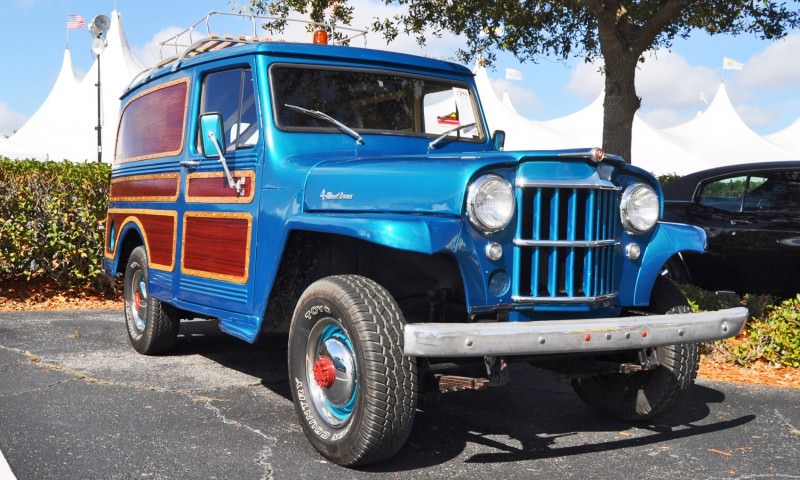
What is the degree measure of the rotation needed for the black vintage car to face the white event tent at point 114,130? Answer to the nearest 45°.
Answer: approximately 135° to its left

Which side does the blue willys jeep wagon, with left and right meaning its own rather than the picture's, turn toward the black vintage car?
left

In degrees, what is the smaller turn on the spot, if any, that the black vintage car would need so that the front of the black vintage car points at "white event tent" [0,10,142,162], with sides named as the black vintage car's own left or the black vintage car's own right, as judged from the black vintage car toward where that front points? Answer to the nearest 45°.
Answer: approximately 135° to the black vintage car's own left

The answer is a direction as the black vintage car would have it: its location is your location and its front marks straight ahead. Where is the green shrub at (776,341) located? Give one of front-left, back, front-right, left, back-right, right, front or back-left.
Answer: right

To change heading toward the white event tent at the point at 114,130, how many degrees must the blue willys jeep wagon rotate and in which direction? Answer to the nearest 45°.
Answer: approximately 180°

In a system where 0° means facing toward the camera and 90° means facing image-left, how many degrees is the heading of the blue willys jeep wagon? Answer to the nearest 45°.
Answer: approximately 315°

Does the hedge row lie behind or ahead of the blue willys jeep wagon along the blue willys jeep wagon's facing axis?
behind

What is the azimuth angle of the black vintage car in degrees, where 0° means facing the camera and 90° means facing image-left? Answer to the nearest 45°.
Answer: approximately 270°

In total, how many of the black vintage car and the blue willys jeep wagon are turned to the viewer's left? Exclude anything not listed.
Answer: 0

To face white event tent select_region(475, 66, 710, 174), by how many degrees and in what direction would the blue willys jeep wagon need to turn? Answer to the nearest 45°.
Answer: approximately 135° to its left

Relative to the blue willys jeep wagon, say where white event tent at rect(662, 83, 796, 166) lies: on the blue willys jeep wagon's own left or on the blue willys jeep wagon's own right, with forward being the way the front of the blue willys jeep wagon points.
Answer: on the blue willys jeep wagon's own left
